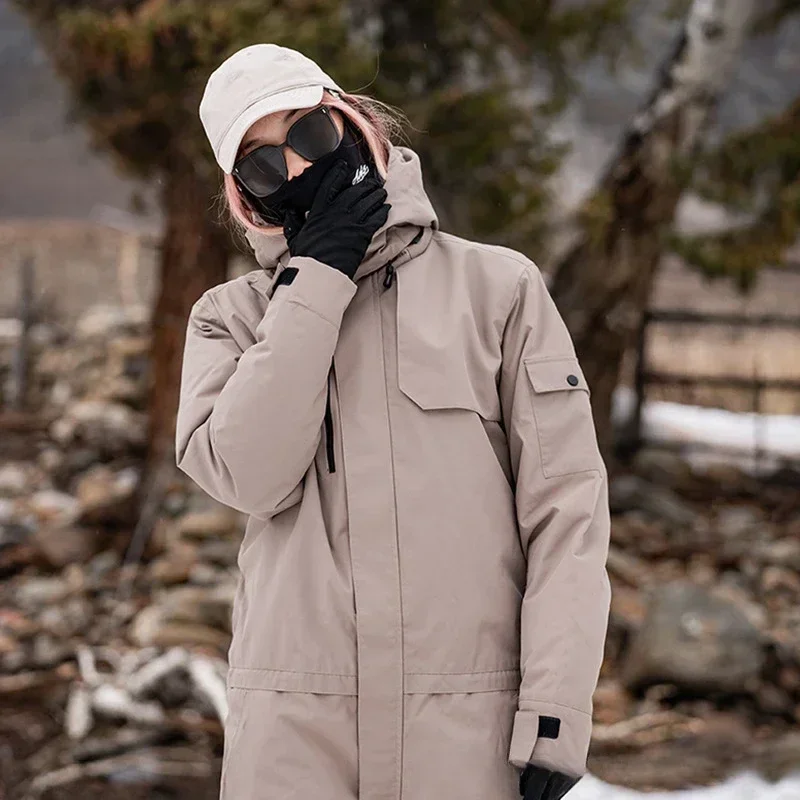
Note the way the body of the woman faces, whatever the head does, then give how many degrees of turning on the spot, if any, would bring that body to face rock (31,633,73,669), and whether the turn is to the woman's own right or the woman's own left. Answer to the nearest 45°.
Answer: approximately 135° to the woman's own right

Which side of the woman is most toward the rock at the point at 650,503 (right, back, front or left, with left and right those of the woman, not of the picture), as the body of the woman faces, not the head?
back

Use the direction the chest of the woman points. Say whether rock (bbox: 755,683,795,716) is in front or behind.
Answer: behind

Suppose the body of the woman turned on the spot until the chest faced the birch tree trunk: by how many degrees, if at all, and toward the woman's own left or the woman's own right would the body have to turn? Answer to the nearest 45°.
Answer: approximately 180°

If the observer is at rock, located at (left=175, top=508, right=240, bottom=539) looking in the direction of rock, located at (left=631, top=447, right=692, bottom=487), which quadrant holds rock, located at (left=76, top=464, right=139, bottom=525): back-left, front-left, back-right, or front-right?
back-left

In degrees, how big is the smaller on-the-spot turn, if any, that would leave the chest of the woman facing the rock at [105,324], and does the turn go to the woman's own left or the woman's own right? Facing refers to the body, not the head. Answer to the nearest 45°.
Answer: approximately 180°

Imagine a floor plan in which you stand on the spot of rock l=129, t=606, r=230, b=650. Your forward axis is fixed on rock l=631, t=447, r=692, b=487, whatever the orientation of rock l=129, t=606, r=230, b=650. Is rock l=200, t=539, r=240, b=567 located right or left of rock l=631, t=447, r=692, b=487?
left

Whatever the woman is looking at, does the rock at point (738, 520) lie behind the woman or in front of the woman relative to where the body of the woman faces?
behind

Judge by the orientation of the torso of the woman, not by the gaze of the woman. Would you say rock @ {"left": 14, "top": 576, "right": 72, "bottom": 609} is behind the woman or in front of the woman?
behind

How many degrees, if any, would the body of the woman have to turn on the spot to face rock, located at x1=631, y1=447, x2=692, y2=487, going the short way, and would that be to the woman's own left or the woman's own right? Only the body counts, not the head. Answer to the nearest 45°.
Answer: approximately 180°

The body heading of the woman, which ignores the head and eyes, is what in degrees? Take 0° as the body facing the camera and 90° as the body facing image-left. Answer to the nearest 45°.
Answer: approximately 0°

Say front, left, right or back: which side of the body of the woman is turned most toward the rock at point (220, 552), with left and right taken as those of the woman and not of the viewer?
back

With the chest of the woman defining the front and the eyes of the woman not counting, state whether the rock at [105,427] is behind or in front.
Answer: behind
